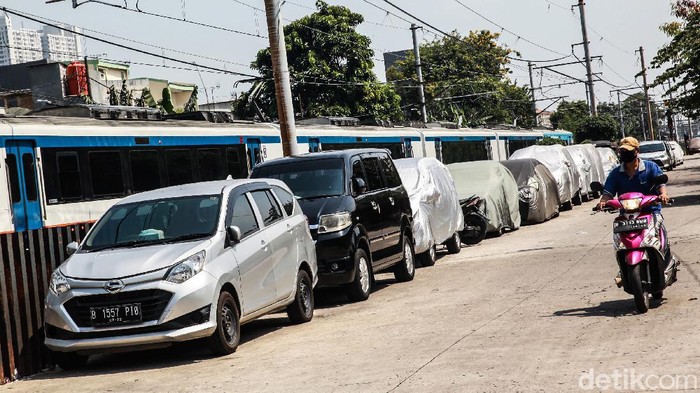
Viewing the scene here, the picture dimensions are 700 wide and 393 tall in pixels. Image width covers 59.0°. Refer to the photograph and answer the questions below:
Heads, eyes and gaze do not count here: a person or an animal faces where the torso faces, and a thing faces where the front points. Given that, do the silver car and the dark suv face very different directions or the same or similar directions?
same or similar directions

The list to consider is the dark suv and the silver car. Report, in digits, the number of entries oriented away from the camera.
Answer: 0

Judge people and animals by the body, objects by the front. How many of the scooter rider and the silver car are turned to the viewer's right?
0

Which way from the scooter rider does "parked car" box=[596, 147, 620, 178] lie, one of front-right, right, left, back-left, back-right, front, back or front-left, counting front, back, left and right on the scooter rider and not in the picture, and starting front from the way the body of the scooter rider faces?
back

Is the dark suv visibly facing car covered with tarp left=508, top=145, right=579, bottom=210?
no

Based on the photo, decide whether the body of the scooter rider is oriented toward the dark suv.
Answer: no

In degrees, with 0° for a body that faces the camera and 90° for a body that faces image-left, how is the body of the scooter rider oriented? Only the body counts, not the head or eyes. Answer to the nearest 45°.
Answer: approximately 0°

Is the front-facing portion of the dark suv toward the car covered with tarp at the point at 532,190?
no

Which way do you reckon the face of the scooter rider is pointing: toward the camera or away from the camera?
toward the camera

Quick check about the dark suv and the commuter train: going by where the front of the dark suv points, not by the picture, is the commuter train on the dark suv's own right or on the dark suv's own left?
on the dark suv's own right

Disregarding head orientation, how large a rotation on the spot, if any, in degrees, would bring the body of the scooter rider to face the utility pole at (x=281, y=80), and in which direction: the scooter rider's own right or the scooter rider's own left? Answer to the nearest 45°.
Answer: approximately 135° to the scooter rider's own right

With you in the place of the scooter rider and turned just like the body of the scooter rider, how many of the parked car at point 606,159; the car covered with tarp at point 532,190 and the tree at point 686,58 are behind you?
3

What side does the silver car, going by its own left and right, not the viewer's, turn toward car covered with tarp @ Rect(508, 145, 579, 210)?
back

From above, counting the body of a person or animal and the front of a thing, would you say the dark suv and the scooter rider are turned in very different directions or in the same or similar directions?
same or similar directions

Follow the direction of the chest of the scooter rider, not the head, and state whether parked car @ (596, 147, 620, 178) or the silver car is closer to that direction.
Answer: the silver car

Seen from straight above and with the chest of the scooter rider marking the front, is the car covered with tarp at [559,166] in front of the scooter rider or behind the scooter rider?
behind
